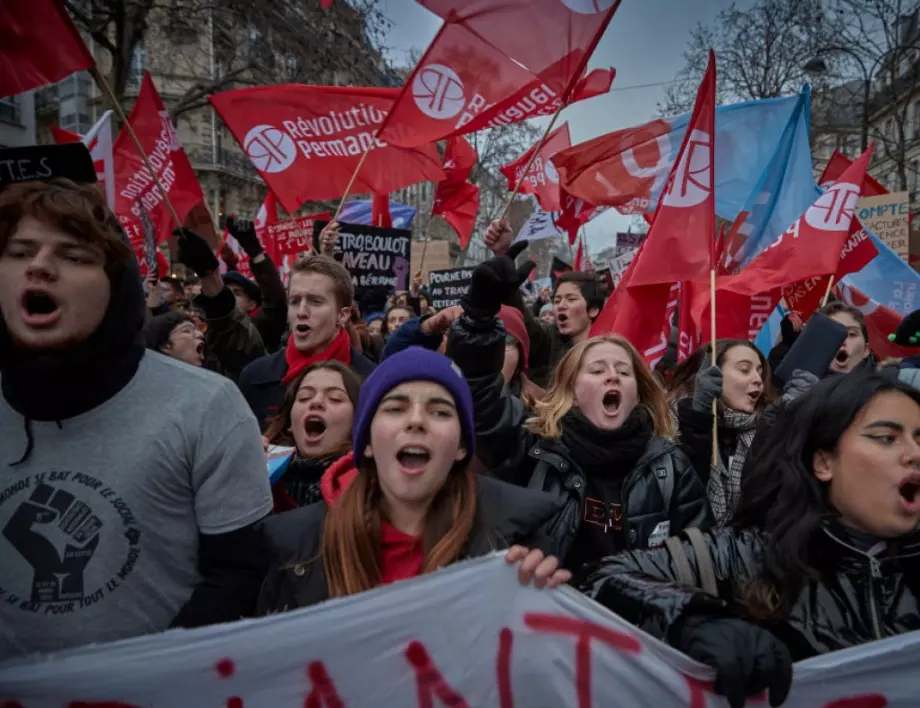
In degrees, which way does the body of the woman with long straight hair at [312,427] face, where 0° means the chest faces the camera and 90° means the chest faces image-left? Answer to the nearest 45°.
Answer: approximately 0°

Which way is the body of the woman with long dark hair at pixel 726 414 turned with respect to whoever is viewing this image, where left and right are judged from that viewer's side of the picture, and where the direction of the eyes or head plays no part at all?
facing the viewer and to the right of the viewer

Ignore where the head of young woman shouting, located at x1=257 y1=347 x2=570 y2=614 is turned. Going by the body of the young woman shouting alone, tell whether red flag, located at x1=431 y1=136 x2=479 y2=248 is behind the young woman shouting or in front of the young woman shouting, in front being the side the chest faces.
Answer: behind

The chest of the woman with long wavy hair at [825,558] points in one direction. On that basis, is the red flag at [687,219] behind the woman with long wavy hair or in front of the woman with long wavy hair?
behind

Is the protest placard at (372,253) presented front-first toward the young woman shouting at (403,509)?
yes

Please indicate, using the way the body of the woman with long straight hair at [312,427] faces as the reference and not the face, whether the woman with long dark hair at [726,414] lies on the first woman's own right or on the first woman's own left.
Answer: on the first woman's own left

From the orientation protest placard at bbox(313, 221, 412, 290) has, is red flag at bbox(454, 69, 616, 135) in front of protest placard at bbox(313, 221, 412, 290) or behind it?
in front

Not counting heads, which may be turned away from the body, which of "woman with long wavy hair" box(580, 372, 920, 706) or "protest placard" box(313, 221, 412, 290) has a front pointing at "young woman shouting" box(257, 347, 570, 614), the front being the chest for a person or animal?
the protest placard

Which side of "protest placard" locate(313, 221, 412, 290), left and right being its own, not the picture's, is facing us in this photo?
front

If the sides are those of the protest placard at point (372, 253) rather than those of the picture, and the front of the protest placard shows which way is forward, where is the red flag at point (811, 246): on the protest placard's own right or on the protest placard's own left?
on the protest placard's own left

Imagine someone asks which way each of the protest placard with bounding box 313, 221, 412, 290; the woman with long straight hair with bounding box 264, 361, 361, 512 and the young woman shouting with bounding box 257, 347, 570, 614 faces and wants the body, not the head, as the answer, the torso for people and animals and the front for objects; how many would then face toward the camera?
3

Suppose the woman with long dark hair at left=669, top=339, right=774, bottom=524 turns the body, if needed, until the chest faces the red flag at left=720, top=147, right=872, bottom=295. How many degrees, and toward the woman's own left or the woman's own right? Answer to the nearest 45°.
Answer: approximately 135° to the woman's own left

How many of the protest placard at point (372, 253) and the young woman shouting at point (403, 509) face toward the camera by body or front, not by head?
2
